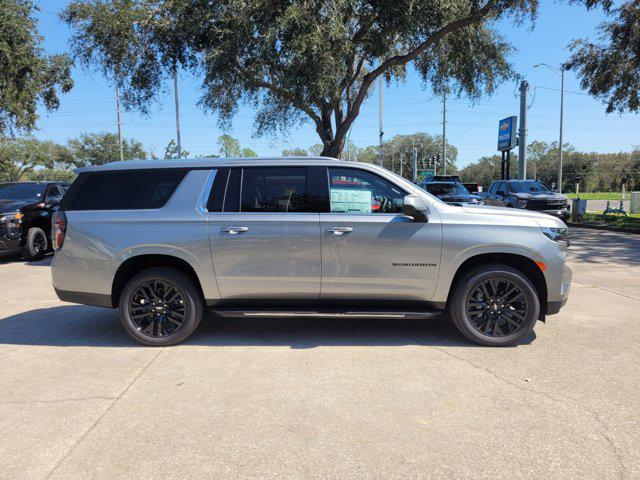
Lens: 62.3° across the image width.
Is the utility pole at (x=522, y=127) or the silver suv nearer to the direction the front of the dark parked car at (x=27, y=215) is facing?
the silver suv

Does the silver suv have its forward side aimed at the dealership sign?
no

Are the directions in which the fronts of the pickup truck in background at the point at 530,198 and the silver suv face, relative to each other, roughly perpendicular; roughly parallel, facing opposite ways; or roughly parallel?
roughly perpendicular

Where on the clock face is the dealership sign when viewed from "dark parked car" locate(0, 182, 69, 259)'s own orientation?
The dealership sign is roughly at 7 o'clock from the dark parked car.

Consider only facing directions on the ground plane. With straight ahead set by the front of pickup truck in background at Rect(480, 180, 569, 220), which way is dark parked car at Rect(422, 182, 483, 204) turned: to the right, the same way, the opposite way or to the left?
the same way

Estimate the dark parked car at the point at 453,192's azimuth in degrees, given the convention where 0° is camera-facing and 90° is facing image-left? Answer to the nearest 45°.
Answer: approximately 315°

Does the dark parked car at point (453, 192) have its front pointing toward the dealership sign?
no

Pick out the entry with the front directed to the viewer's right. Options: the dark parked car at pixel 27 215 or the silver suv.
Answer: the silver suv

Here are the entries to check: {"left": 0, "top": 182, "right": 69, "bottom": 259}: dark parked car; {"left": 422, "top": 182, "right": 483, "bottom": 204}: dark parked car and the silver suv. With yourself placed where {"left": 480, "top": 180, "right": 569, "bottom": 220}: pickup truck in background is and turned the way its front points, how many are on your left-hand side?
0

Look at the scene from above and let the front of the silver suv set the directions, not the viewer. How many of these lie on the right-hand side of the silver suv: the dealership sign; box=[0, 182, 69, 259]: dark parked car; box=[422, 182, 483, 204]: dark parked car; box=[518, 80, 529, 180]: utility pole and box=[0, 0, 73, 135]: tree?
0

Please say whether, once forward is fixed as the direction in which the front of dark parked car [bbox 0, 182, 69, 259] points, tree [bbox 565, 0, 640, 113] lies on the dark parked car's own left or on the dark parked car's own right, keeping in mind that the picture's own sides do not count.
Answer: on the dark parked car's own left

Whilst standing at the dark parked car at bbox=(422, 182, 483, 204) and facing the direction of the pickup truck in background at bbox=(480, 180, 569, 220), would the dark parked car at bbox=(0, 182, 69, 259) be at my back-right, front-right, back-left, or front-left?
back-right

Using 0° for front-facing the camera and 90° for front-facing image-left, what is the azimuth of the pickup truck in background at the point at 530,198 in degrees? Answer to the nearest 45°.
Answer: approximately 315°

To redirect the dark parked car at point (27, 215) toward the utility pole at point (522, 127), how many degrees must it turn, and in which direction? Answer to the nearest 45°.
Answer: approximately 135° to its left

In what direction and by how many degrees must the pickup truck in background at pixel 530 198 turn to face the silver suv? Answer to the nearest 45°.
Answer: approximately 45° to its right

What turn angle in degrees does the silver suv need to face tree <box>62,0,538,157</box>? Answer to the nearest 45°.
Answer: approximately 90° to its left

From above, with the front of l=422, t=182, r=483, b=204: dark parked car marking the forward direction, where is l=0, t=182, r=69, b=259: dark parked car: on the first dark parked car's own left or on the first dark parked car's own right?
on the first dark parked car's own right

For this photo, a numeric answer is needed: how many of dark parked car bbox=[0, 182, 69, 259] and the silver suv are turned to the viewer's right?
1

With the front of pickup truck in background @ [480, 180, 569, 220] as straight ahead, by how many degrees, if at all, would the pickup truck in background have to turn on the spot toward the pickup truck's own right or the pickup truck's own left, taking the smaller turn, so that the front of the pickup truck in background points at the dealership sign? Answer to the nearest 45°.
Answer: approximately 135° to the pickup truck's own left

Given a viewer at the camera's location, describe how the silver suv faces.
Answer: facing to the right of the viewer
